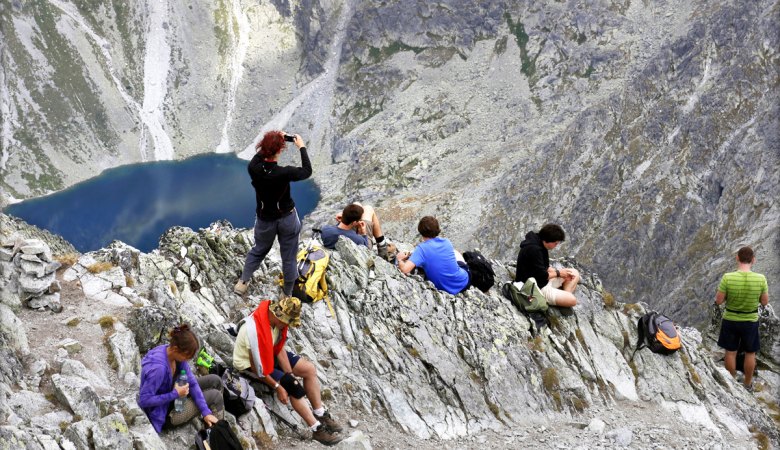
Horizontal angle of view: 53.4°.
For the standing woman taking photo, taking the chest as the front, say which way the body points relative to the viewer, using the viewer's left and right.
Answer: facing away from the viewer and to the right of the viewer

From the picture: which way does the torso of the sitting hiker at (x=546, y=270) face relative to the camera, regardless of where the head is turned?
to the viewer's right

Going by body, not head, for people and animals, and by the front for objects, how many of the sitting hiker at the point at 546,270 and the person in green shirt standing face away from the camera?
1

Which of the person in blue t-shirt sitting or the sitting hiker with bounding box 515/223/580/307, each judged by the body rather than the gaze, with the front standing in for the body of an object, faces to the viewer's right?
the sitting hiker

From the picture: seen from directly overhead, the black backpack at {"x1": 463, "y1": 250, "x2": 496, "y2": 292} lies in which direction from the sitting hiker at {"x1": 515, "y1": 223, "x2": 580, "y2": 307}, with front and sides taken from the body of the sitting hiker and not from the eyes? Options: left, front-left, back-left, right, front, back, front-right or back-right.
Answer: back

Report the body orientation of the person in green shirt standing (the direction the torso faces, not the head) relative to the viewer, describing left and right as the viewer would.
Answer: facing away from the viewer

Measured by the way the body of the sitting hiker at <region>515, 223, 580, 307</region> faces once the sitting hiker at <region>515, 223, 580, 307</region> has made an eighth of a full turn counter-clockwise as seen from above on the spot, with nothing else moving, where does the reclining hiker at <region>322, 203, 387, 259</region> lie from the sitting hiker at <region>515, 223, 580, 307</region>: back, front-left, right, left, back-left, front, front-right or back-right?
back-left

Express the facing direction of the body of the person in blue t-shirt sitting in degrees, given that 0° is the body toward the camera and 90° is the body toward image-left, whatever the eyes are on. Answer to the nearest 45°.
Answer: approximately 135°
